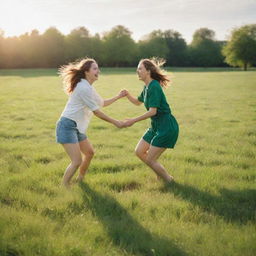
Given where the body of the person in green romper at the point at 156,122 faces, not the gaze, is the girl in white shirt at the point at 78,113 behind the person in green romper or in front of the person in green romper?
in front

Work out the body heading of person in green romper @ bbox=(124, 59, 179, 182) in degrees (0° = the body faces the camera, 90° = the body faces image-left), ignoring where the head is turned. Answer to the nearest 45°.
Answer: approximately 90°

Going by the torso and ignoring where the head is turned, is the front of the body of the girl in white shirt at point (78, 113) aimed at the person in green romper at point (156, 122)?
yes

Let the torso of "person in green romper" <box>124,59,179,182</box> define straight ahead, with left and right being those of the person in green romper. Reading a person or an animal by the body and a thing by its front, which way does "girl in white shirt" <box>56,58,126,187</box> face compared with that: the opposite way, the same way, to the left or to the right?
the opposite way

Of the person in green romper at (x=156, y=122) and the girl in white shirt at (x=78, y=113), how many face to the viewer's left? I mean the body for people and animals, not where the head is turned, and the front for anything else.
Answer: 1

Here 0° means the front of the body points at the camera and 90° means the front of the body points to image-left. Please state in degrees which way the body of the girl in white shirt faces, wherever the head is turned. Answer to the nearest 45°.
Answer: approximately 270°
